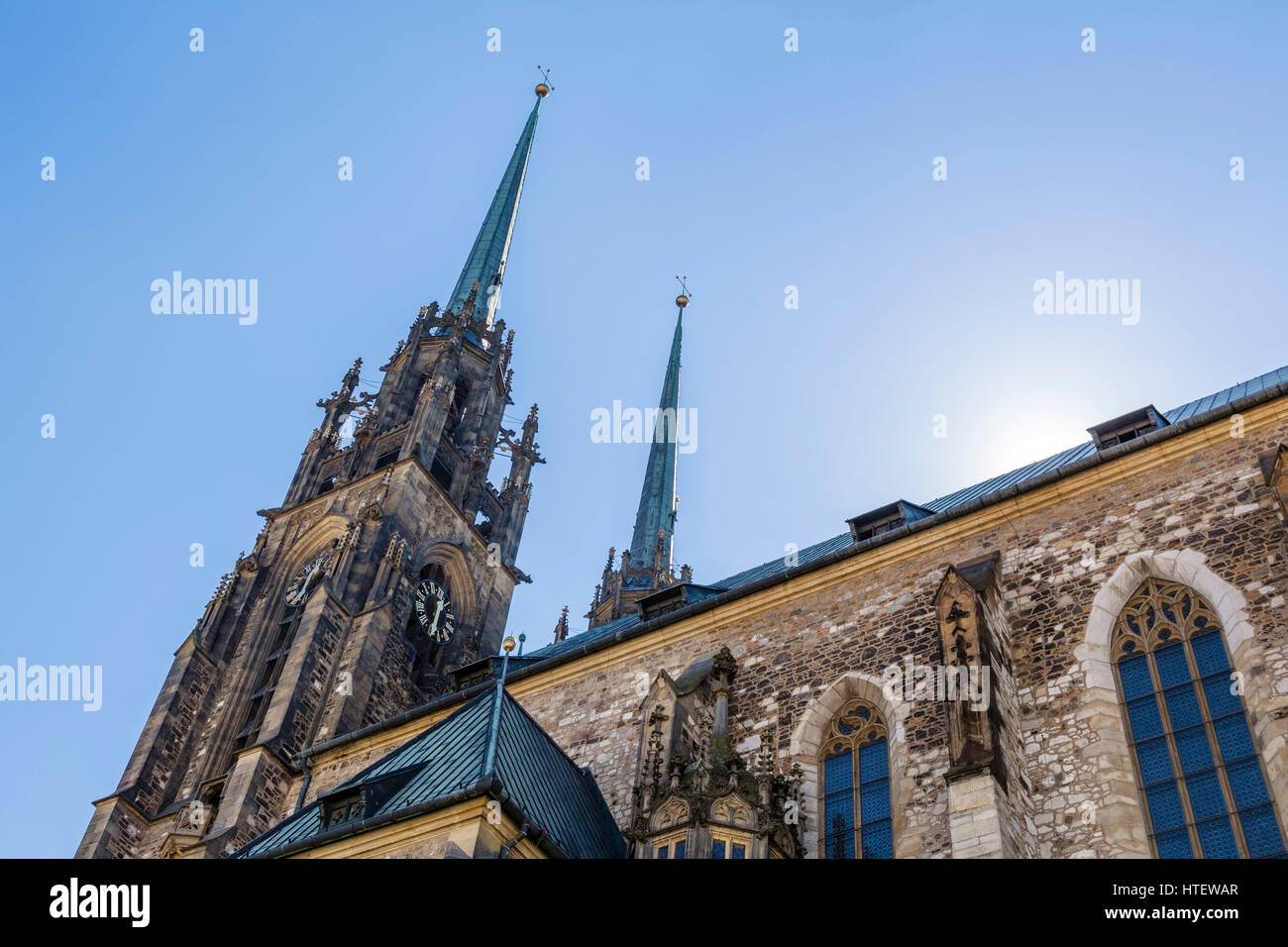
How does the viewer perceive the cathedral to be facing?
facing away from the viewer and to the left of the viewer
